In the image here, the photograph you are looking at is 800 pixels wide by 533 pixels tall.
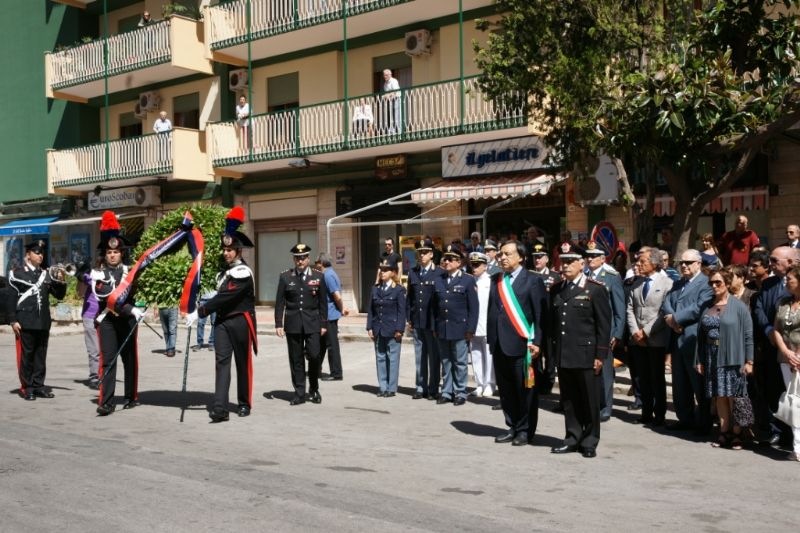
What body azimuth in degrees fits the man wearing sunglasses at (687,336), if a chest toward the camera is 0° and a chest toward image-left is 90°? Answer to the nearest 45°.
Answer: approximately 45°

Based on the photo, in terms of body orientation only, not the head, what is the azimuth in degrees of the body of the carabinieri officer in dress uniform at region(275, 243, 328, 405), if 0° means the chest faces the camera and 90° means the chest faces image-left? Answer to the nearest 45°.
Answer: approximately 0°

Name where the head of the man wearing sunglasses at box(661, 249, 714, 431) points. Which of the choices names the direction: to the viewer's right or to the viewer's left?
to the viewer's left

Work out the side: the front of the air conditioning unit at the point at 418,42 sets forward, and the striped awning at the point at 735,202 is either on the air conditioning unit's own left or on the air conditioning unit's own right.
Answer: on the air conditioning unit's own left

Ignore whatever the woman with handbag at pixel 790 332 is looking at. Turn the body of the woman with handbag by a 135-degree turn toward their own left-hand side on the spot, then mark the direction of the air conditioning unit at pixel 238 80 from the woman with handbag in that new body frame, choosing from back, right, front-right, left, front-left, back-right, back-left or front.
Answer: back-left

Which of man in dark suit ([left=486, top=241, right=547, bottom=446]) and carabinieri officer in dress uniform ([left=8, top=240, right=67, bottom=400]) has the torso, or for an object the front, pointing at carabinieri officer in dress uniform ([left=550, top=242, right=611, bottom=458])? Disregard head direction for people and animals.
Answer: carabinieri officer in dress uniform ([left=8, top=240, right=67, bottom=400])

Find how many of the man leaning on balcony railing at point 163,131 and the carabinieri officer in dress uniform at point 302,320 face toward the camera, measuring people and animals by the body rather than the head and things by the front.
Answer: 2

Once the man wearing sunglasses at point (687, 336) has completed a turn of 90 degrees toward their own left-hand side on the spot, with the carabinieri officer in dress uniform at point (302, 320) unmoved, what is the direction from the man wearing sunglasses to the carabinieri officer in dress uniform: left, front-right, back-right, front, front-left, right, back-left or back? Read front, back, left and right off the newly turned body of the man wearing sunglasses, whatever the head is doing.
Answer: back-right

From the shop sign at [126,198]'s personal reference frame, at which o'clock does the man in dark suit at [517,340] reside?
The man in dark suit is roughly at 10 o'clock from the shop sign.

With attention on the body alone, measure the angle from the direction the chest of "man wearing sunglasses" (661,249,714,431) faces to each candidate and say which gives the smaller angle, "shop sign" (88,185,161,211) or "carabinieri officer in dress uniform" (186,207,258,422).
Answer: the carabinieri officer in dress uniform

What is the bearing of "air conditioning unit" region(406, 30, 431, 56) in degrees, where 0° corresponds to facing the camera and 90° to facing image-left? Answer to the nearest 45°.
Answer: approximately 45°
